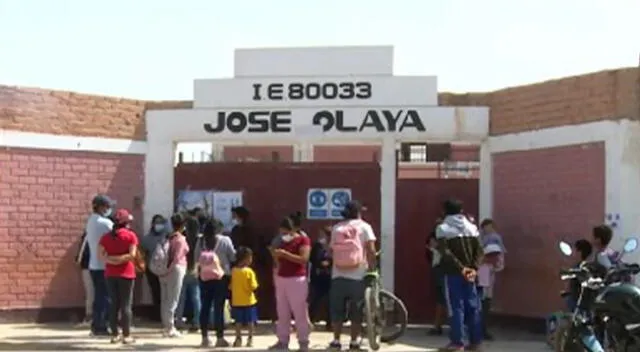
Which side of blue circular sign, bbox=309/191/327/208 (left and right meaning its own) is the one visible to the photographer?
front

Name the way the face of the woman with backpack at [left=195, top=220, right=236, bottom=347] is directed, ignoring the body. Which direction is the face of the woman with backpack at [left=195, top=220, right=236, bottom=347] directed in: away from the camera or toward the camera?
away from the camera

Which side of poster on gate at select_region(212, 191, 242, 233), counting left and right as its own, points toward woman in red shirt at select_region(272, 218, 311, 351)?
front

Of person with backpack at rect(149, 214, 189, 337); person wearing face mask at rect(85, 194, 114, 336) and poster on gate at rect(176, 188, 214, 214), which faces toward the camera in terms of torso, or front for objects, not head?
the poster on gate

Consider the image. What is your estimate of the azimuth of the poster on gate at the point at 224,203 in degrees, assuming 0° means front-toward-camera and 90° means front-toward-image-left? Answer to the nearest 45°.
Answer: approximately 0°

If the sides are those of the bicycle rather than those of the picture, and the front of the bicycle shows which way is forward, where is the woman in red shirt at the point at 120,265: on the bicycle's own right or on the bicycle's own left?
on the bicycle's own right

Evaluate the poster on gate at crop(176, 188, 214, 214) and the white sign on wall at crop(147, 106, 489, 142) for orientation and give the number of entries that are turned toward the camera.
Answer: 2

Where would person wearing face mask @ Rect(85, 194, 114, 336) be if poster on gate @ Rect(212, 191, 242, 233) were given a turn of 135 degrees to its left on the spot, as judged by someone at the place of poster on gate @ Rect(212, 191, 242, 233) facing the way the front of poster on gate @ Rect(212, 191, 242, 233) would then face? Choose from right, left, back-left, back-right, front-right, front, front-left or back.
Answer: back

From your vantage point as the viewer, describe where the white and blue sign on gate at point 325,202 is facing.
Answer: facing the viewer
